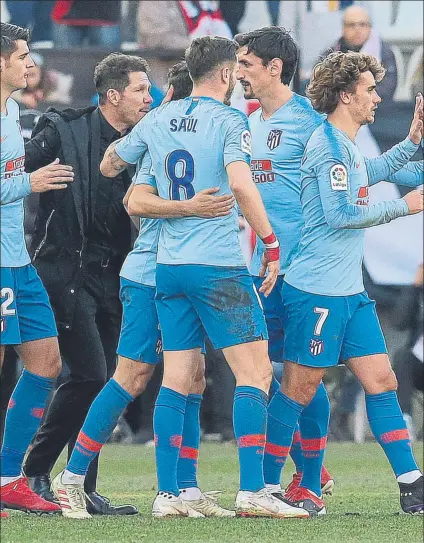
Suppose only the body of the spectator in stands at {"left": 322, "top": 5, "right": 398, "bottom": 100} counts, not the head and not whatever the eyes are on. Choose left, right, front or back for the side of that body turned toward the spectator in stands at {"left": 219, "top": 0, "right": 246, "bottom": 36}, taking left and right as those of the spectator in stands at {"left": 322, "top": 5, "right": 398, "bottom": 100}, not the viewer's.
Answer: right

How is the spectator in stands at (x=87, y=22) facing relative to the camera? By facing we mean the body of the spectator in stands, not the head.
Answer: toward the camera

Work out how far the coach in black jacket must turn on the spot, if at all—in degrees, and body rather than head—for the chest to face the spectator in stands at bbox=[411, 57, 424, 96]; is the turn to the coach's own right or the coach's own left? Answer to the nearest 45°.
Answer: approximately 90° to the coach's own left

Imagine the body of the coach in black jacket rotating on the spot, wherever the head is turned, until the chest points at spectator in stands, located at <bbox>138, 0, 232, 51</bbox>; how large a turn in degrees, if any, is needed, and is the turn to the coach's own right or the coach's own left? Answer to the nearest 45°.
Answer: approximately 135° to the coach's own left

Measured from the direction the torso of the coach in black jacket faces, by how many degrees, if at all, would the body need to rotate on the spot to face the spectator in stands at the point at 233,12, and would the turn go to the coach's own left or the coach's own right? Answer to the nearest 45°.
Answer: approximately 135° to the coach's own left

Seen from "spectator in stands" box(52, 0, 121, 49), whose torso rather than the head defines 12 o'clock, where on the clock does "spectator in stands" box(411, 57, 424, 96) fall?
"spectator in stands" box(411, 57, 424, 96) is roughly at 9 o'clock from "spectator in stands" box(52, 0, 121, 49).

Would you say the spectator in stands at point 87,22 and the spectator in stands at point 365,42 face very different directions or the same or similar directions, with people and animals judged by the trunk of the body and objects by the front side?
same or similar directions

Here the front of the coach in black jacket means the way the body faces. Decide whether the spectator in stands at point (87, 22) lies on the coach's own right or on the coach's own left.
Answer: on the coach's own left

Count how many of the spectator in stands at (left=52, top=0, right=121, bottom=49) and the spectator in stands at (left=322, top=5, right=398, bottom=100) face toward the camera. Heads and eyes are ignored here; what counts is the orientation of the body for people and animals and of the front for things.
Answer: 2

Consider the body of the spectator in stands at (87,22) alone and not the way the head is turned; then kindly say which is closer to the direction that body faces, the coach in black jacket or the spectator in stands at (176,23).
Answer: the coach in black jacket

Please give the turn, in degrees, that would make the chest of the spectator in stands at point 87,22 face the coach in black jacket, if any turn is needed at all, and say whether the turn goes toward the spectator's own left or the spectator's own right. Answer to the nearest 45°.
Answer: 0° — they already face them

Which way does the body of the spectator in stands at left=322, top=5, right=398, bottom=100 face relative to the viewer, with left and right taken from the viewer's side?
facing the viewer

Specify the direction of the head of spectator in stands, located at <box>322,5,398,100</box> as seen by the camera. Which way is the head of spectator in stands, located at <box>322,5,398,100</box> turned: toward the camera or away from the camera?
toward the camera

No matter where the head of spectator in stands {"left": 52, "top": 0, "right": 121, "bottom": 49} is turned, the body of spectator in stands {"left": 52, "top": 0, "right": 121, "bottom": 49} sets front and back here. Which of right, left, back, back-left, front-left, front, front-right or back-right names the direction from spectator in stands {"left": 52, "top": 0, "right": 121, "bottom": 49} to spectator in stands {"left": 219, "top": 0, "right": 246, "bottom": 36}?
left

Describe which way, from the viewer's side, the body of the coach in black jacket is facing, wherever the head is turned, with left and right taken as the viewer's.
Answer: facing the viewer and to the right of the viewer
